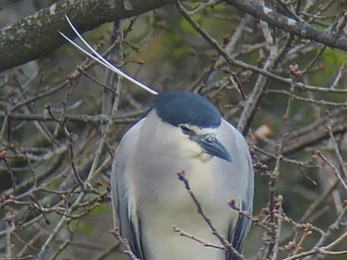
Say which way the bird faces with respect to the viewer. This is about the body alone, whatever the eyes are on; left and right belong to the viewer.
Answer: facing the viewer
